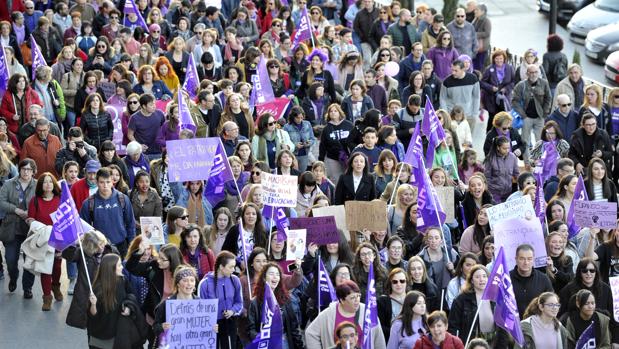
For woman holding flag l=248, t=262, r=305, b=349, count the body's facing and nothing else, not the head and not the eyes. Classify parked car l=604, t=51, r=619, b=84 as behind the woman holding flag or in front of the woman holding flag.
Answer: behind

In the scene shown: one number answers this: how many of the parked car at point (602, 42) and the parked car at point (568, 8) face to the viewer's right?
0

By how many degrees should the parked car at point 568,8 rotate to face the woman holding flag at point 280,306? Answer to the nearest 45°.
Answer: approximately 45° to its left

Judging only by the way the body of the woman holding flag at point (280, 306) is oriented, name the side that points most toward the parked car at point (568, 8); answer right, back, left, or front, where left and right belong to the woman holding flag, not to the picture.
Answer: back

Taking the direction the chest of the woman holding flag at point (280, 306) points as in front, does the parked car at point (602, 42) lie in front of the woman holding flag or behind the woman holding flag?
behind

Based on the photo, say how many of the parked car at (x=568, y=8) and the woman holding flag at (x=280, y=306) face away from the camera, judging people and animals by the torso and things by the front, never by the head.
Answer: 0

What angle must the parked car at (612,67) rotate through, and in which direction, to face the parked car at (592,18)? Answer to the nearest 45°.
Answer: approximately 135° to its right

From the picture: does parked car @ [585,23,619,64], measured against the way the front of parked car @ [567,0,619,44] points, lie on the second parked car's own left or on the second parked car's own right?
on the second parked car's own left

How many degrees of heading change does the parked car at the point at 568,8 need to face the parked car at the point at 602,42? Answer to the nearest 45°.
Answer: approximately 45° to its left

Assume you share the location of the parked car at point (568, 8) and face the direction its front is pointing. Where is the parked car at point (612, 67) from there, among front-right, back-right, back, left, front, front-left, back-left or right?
front-left
